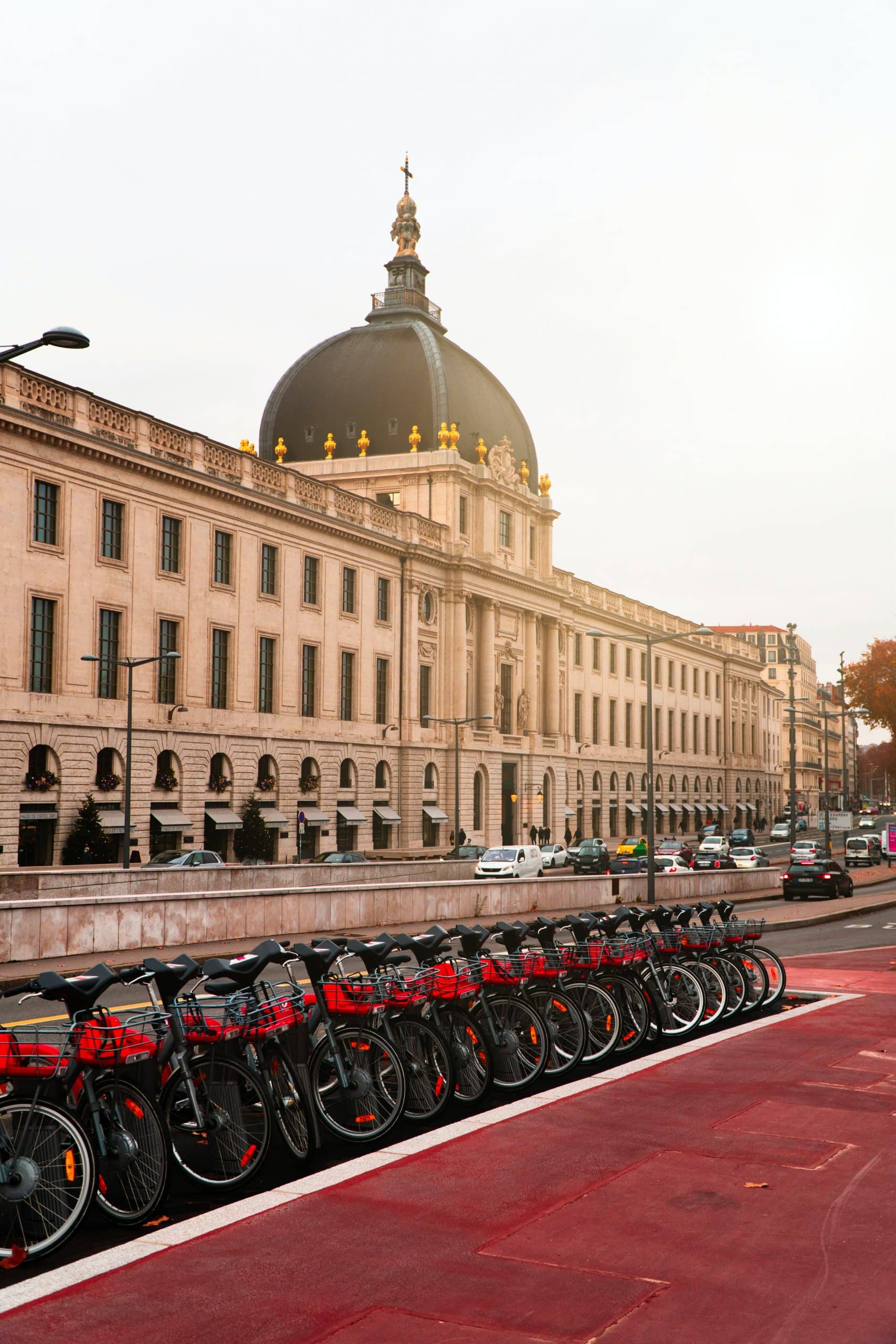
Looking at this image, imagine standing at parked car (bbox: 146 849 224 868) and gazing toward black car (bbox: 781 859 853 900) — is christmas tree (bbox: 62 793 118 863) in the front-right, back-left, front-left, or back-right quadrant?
back-left

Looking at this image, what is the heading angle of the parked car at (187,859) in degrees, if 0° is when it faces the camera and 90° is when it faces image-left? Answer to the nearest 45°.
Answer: approximately 45°

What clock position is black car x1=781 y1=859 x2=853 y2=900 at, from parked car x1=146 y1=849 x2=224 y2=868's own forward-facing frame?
The black car is roughly at 8 o'clock from the parked car.

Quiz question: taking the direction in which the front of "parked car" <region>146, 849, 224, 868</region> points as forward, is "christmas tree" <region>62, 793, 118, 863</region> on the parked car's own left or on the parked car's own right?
on the parked car's own right
